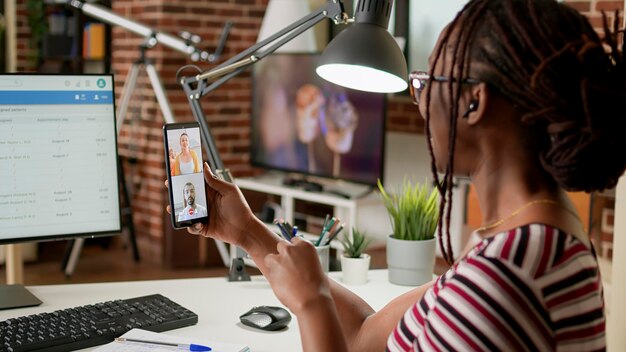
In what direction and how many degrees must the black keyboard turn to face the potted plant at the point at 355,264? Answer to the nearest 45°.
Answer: approximately 90° to its left

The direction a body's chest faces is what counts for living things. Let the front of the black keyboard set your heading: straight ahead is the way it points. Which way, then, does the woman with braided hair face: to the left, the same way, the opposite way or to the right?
the opposite way

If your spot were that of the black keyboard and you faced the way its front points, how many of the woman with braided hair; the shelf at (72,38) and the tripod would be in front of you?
1

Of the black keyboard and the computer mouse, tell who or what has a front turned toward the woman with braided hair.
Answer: the black keyboard

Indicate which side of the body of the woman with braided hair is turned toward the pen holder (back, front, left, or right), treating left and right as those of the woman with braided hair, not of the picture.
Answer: front

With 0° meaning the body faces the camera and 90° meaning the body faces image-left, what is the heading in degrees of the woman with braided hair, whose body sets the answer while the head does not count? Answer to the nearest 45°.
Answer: approximately 135°

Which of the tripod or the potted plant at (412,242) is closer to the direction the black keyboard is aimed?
the potted plant

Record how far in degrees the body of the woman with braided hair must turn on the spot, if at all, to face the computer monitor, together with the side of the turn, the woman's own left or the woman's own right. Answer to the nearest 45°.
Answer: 0° — they already face it

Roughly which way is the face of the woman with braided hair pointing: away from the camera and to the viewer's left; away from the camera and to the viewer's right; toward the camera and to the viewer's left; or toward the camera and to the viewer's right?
away from the camera and to the viewer's left
